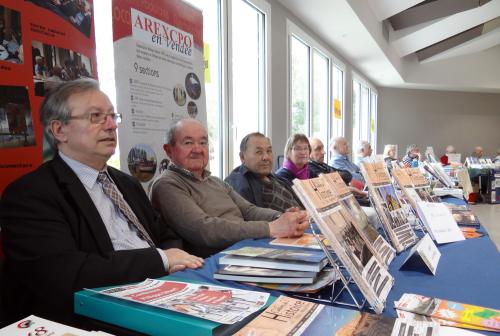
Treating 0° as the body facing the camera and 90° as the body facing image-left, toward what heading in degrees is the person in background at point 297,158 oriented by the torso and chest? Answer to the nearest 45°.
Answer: approximately 315°

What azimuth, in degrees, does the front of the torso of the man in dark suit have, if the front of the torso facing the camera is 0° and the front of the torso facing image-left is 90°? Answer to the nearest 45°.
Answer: approximately 315°

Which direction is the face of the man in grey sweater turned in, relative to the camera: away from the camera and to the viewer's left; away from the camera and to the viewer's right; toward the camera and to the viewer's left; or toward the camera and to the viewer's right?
toward the camera and to the viewer's right

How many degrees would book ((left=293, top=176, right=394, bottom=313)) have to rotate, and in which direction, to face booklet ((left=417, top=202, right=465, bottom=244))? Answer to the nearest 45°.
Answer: approximately 90° to its left

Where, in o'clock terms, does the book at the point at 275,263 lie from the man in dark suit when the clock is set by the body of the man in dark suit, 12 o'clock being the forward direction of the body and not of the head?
The book is roughly at 12 o'clock from the man in dark suit.

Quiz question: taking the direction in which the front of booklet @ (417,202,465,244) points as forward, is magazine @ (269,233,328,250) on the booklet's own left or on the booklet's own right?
on the booklet's own right

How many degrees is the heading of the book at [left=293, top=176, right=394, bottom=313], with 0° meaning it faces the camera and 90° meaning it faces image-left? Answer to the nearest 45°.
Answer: approximately 315°

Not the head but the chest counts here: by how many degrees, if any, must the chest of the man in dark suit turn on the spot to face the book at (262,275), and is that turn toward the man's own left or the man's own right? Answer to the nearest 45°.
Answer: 0° — they already face it
